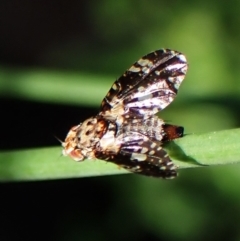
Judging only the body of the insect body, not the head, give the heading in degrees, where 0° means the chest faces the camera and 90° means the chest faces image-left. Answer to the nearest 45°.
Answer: approximately 90°
